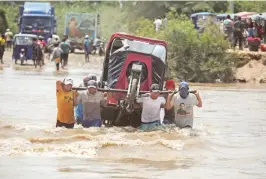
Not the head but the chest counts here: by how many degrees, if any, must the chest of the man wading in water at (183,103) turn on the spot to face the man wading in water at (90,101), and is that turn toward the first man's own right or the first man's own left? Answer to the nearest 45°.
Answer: approximately 90° to the first man's own right

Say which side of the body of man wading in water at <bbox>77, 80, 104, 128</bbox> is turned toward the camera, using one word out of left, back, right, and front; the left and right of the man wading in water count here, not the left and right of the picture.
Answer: front

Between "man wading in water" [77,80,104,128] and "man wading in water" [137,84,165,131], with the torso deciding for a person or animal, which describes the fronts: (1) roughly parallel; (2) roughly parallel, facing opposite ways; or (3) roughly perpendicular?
roughly parallel

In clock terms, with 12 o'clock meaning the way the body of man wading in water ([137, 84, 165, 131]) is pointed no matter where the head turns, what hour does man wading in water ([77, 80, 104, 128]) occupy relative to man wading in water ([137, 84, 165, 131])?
man wading in water ([77, 80, 104, 128]) is roughly at 3 o'clock from man wading in water ([137, 84, 165, 131]).

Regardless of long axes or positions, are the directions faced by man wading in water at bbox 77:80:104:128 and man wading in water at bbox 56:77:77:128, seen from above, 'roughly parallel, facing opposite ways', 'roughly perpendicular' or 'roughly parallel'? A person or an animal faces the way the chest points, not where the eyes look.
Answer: roughly parallel

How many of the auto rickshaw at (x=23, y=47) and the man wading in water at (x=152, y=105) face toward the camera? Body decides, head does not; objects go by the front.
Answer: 2

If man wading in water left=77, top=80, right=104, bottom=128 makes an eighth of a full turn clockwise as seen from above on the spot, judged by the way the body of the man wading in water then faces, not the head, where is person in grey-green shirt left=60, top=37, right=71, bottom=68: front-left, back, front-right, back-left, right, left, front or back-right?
back-right

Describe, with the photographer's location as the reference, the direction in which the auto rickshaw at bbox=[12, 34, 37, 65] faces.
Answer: facing the viewer

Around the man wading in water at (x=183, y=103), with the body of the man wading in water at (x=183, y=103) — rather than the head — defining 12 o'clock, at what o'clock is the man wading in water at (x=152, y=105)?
the man wading in water at (x=152, y=105) is roughly at 3 o'clock from the man wading in water at (x=183, y=103).

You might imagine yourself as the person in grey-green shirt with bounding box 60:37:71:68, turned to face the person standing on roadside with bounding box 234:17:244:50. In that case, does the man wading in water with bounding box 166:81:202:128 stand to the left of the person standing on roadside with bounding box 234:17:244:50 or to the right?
right

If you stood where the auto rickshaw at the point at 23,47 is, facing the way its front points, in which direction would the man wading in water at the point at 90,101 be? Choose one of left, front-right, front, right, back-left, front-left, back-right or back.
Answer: front

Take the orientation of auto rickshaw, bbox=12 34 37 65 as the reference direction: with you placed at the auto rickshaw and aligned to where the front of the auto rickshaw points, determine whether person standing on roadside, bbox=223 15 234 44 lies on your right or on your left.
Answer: on your left
